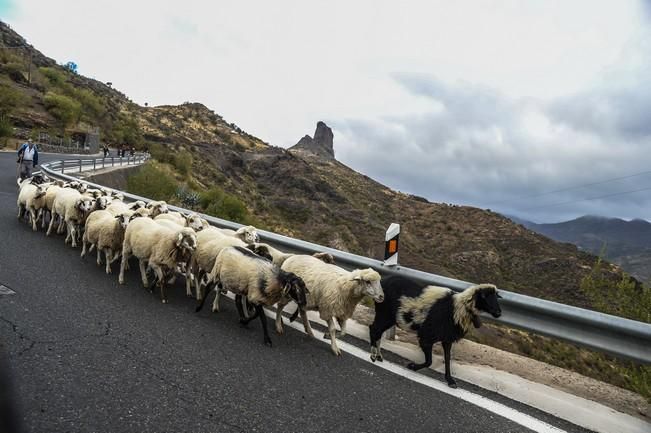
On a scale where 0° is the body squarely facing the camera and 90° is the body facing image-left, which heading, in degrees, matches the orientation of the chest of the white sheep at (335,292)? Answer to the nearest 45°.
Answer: approximately 315°

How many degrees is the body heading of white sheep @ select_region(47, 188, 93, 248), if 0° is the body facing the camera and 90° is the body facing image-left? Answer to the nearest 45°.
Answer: approximately 315°

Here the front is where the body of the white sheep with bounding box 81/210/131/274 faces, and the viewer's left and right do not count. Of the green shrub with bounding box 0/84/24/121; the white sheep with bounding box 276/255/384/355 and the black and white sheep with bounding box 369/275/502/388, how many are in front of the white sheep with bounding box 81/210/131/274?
2

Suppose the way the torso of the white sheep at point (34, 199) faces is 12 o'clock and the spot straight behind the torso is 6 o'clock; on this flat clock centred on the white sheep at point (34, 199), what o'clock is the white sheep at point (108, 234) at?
the white sheep at point (108, 234) is roughly at 1 o'clock from the white sheep at point (34, 199).

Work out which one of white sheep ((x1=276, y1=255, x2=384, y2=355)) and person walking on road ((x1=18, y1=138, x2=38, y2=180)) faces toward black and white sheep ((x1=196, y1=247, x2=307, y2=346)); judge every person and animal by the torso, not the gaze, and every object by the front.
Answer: the person walking on road

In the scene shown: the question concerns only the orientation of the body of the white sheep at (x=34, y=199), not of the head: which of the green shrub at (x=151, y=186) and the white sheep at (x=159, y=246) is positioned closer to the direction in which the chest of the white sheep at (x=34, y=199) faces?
the white sheep

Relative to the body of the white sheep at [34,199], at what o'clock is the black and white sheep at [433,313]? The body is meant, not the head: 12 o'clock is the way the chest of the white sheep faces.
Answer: The black and white sheep is roughly at 1 o'clock from the white sheep.

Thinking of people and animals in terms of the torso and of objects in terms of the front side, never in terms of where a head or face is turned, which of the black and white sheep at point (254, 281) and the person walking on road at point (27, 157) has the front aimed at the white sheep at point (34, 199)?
the person walking on road
